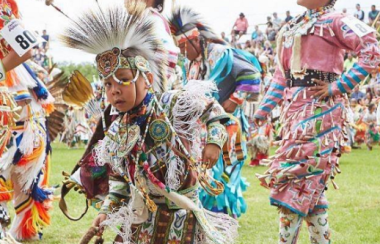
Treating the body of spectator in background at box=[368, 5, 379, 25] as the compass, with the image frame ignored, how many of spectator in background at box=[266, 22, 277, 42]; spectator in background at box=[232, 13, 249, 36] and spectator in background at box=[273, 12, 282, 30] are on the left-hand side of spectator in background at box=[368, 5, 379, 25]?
0

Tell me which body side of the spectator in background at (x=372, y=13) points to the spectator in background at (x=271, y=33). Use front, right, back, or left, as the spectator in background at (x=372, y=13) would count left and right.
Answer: right

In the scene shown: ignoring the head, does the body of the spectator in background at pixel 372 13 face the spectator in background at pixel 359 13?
no

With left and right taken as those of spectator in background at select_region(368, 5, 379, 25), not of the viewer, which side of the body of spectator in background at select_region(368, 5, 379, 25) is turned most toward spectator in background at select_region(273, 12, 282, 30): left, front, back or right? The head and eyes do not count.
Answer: right

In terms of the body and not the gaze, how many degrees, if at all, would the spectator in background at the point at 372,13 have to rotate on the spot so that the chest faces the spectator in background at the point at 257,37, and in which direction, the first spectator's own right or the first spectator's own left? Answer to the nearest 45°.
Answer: approximately 90° to the first spectator's own right

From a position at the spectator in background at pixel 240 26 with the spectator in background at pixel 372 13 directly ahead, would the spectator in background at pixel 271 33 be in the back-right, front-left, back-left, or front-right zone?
front-right

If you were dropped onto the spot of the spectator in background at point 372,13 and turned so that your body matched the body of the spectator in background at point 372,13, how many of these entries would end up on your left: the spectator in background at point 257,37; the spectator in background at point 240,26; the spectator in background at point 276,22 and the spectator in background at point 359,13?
0

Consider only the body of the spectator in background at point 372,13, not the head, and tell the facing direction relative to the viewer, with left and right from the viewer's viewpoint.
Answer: facing the viewer
